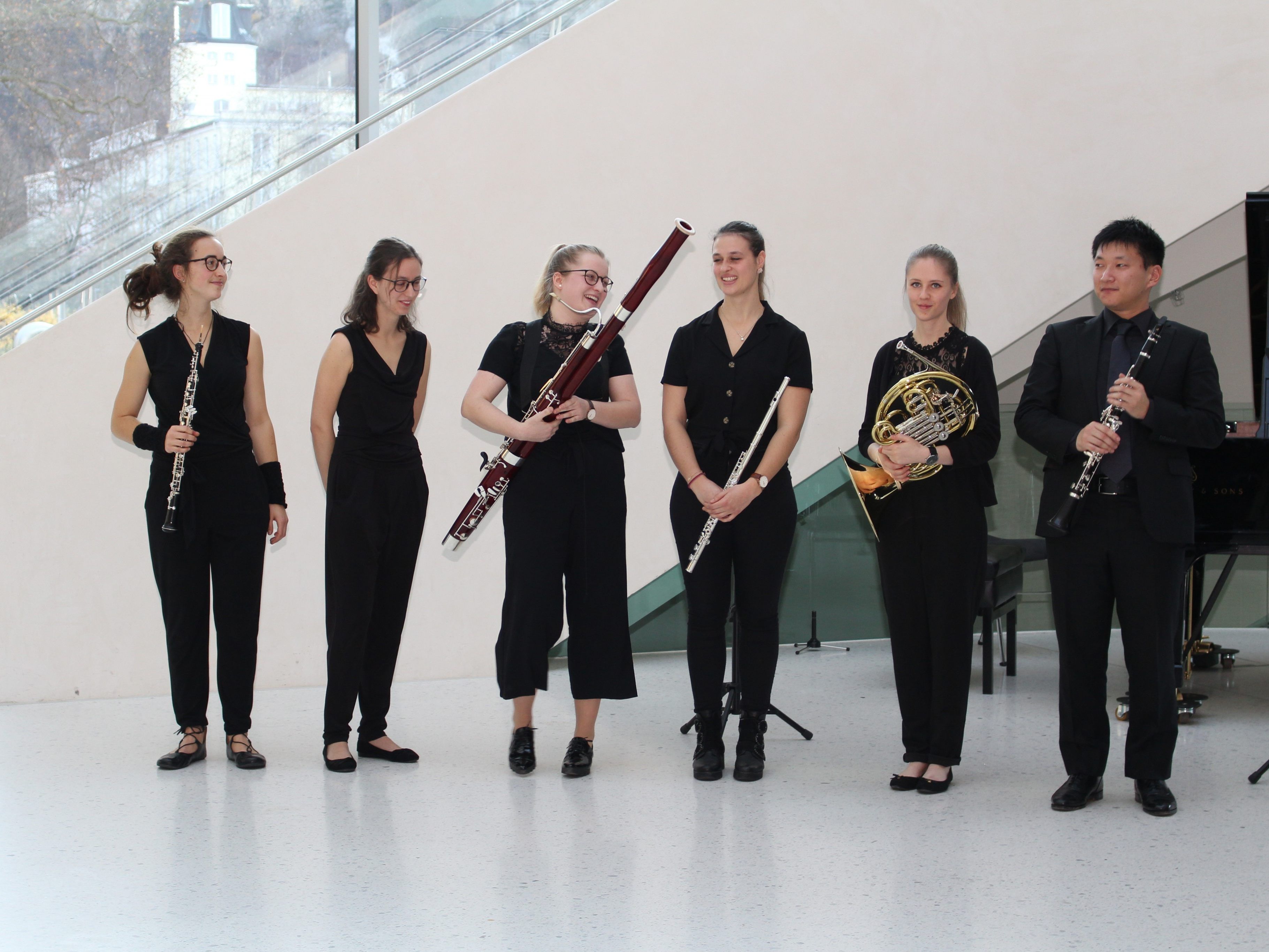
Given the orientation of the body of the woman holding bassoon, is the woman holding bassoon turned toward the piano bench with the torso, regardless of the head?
no

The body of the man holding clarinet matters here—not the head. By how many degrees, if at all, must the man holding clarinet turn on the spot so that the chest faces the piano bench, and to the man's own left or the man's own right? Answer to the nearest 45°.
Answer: approximately 180°

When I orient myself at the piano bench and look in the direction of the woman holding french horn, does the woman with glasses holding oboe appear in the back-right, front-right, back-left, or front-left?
front-right

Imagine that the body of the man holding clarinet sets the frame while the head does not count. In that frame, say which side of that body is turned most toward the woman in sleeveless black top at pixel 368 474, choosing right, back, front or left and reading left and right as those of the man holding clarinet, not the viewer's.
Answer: right

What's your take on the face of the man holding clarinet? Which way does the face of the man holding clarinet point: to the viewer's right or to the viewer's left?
to the viewer's left

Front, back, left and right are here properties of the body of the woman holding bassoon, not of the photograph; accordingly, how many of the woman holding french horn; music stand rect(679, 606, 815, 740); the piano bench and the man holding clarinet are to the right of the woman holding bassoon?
0

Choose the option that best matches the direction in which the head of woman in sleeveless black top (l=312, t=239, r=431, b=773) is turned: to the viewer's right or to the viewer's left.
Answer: to the viewer's right

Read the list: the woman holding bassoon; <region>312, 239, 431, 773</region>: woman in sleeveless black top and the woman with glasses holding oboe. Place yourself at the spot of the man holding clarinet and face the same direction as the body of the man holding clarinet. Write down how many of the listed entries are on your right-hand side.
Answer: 3

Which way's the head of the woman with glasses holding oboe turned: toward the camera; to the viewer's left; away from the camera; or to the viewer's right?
to the viewer's right

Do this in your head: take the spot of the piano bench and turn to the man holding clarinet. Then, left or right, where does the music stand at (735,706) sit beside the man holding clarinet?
right

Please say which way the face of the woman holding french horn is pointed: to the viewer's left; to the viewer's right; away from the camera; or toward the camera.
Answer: toward the camera

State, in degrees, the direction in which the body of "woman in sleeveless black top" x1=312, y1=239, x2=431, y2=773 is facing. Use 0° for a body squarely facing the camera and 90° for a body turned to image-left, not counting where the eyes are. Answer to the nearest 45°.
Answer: approximately 315°

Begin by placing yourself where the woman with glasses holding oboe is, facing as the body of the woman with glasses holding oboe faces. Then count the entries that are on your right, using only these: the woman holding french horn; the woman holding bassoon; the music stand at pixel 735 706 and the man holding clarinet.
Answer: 0

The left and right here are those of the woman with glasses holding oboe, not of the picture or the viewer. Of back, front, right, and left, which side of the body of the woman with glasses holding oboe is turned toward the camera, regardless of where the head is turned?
front

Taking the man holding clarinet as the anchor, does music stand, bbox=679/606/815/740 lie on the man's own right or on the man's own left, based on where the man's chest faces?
on the man's own right

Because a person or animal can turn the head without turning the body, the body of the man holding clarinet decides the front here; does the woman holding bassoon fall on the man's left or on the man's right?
on the man's right

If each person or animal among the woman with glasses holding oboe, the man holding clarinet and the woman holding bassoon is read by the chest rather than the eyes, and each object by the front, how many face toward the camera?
3

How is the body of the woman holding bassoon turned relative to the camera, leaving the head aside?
toward the camera

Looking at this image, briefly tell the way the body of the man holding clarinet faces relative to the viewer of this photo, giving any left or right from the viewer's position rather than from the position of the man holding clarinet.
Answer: facing the viewer

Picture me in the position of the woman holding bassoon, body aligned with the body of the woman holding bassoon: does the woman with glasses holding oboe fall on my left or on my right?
on my right
